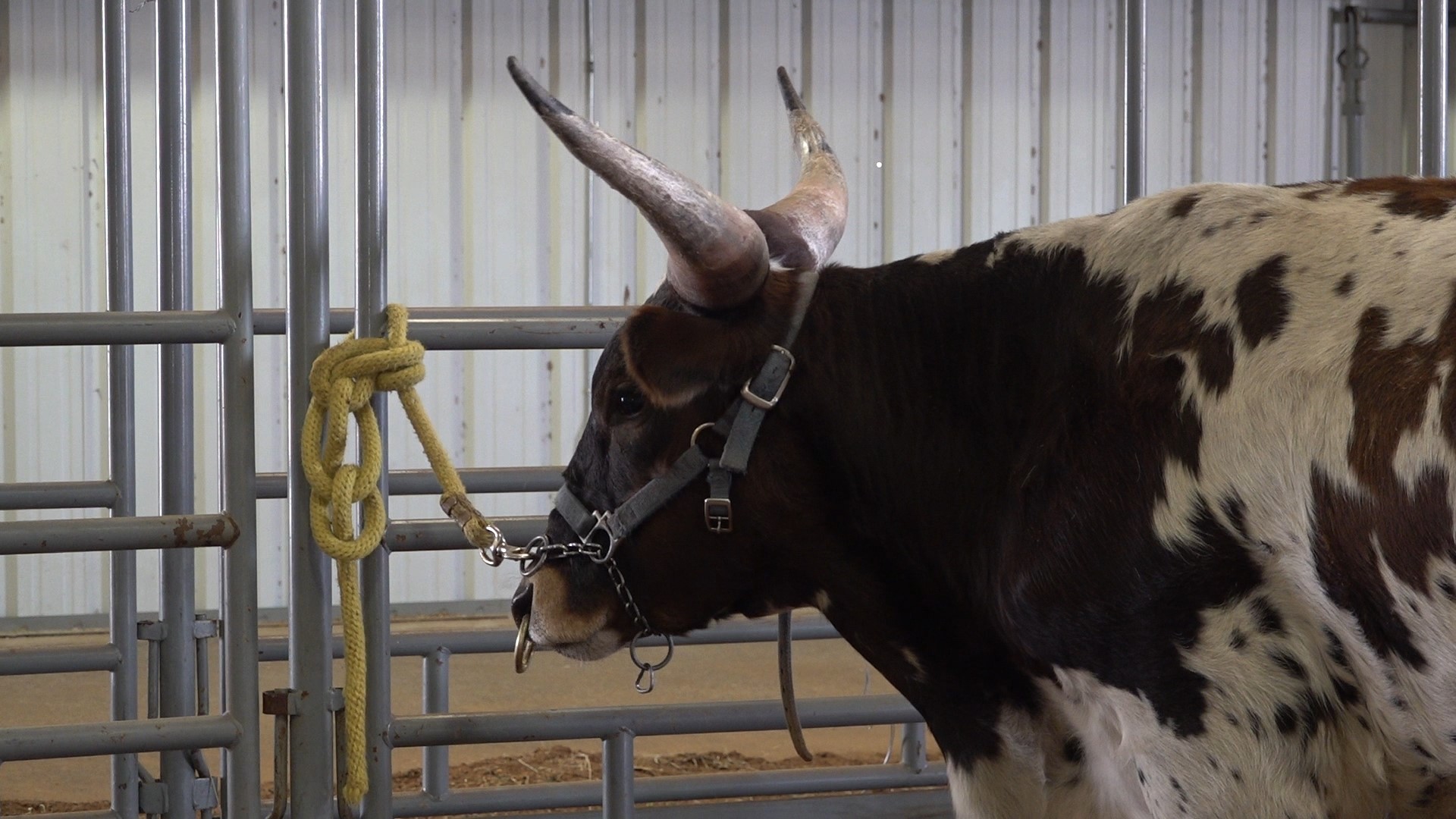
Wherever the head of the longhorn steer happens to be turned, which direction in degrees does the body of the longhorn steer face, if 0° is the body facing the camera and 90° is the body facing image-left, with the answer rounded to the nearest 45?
approximately 90°
